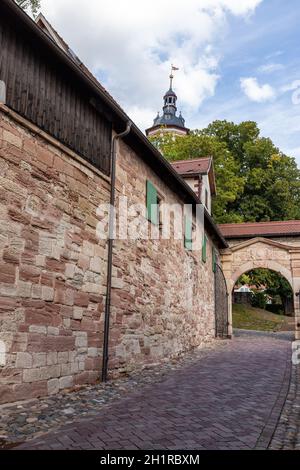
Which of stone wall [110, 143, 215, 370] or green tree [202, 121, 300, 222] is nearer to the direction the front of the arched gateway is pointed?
the stone wall

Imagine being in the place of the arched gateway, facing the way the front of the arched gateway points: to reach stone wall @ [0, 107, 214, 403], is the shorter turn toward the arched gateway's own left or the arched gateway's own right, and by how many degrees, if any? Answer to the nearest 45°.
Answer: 0° — it already faces it

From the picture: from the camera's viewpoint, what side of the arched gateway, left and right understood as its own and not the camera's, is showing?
front

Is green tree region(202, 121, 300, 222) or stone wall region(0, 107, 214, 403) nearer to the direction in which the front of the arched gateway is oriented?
the stone wall

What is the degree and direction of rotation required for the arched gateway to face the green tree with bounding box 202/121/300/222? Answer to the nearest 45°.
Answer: approximately 180°

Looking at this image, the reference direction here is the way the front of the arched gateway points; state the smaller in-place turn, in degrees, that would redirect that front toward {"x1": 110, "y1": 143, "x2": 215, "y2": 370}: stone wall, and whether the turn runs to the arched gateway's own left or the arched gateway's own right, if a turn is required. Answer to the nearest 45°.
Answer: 0° — it already faces it
